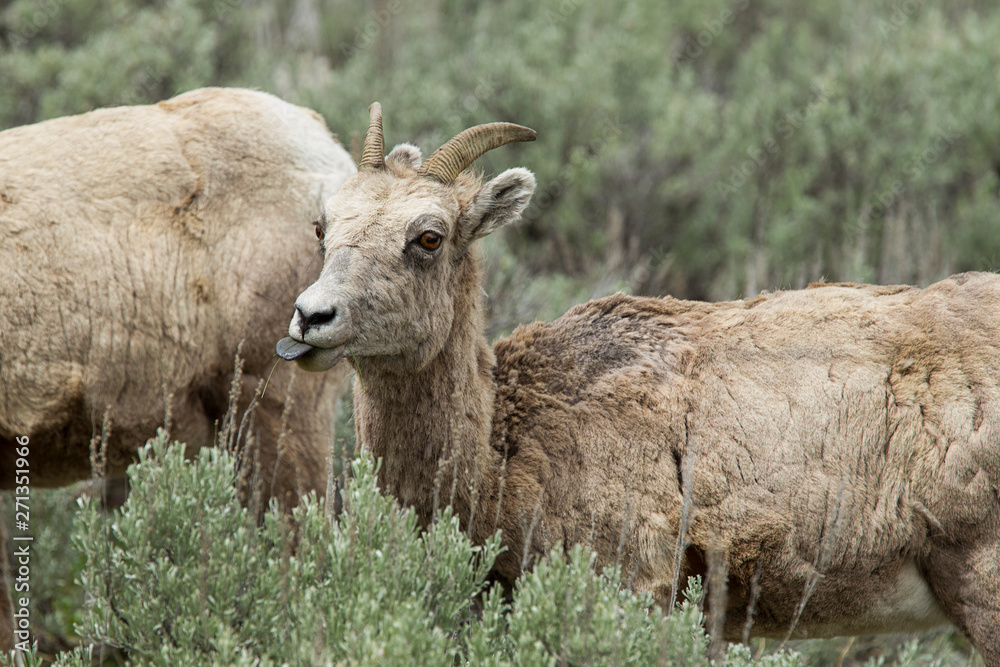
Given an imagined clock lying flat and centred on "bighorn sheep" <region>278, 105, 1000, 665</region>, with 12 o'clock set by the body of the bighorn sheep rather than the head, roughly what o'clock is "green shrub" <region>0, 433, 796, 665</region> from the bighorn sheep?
The green shrub is roughly at 11 o'clock from the bighorn sheep.

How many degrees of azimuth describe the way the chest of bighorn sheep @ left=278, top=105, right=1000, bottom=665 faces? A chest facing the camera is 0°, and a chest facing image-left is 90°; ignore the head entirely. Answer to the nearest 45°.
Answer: approximately 90°

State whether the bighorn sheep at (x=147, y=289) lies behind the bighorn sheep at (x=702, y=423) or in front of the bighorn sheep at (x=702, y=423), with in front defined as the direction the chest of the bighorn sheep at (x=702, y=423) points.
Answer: in front
